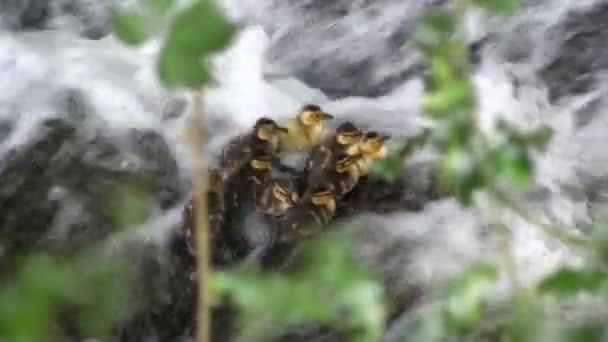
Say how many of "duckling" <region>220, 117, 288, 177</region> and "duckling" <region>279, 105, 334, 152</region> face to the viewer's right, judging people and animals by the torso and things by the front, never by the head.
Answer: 2

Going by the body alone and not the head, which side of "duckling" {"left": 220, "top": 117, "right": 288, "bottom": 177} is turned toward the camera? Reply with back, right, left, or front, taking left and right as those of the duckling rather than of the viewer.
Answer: right

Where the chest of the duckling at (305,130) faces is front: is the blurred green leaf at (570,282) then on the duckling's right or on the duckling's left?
on the duckling's right

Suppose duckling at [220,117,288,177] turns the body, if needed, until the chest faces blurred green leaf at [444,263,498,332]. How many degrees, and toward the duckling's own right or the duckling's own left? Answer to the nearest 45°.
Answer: approximately 90° to the duckling's own right

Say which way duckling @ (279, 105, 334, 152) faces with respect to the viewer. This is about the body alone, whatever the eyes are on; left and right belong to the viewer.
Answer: facing to the right of the viewer

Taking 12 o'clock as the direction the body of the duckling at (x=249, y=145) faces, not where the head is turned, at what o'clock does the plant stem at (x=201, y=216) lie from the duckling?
The plant stem is roughly at 3 o'clock from the duckling.

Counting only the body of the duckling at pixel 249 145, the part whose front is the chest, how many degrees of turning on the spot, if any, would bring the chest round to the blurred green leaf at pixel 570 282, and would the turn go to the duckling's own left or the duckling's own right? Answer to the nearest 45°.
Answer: approximately 90° to the duckling's own right
